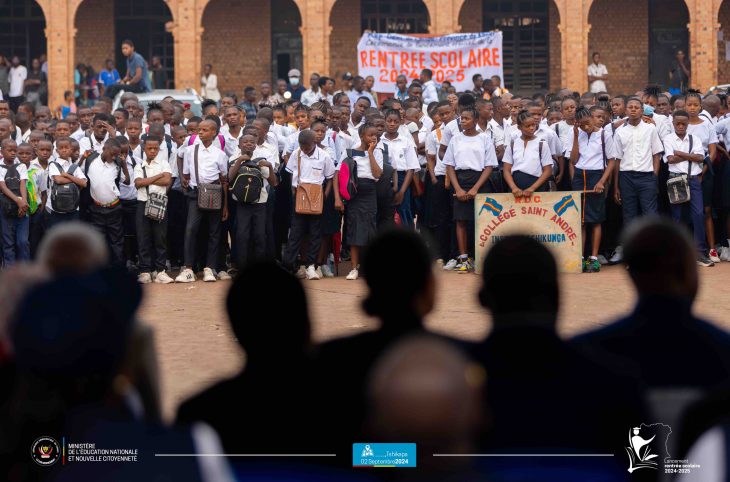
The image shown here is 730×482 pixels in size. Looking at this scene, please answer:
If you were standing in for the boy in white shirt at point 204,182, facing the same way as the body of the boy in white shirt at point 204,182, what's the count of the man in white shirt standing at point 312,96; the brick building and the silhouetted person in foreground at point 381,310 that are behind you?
2

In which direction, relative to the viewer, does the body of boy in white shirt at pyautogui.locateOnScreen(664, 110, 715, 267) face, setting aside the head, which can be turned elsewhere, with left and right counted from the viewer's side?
facing the viewer

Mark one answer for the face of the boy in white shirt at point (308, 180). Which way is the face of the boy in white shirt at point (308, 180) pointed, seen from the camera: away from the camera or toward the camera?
toward the camera

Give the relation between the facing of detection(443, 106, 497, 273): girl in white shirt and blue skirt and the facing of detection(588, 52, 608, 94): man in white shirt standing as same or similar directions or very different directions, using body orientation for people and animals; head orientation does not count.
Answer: same or similar directions

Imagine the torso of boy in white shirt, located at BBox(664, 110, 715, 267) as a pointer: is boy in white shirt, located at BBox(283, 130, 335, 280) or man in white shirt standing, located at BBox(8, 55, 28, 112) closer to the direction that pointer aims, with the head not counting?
the boy in white shirt

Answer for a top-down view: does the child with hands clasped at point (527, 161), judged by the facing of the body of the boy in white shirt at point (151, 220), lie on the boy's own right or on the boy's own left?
on the boy's own left

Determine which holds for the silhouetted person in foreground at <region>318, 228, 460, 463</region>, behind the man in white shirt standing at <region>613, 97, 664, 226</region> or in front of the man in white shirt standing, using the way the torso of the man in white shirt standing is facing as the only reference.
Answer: in front

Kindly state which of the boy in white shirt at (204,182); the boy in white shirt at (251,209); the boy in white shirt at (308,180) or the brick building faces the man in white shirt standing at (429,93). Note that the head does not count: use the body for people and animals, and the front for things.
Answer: the brick building

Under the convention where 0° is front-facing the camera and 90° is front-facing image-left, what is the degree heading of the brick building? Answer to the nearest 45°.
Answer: approximately 0°

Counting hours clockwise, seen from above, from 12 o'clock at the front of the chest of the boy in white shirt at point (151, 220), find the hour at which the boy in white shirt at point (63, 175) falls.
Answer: the boy in white shirt at point (63, 175) is roughly at 3 o'clock from the boy in white shirt at point (151, 220).

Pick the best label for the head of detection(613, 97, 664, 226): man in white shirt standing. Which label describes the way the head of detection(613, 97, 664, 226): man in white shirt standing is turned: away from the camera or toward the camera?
toward the camera

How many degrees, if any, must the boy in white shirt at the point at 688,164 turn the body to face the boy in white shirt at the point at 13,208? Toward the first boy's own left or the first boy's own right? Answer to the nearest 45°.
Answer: approximately 90° to the first boy's own right

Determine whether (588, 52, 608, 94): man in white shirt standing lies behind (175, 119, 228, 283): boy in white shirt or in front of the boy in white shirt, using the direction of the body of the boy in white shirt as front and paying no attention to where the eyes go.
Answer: behind

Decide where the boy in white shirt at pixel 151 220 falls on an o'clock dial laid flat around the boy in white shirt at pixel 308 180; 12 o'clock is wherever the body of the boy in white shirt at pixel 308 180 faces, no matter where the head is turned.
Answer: the boy in white shirt at pixel 151 220 is roughly at 3 o'clock from the boy in white shirt at pixel 308 180.

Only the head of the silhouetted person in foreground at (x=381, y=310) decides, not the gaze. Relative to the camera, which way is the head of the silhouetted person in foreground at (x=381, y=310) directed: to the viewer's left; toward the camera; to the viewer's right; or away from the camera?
away from the camera

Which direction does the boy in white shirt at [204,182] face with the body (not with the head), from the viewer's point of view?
toward the camera
